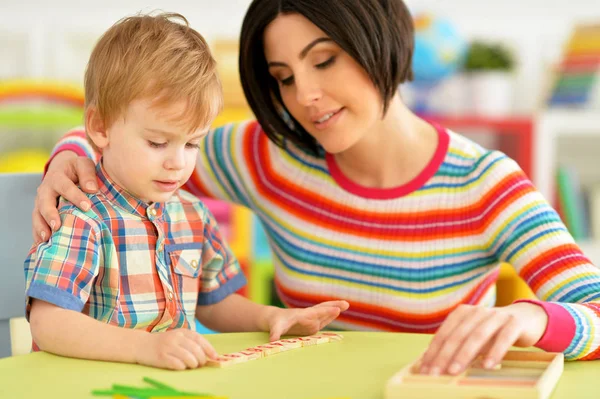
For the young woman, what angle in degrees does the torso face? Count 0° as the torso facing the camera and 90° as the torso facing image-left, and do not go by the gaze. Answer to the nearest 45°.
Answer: approximately 0°

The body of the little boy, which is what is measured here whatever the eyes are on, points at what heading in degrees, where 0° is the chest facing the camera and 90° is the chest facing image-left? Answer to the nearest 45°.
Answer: approximately 315°

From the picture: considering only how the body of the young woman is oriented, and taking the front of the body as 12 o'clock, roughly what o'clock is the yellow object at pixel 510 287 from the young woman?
The yellow object is roughly at 7 o'clock from the young woman.

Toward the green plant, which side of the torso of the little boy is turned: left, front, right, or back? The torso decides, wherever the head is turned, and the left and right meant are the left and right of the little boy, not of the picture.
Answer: left

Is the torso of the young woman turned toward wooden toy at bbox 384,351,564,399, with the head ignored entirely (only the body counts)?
yes

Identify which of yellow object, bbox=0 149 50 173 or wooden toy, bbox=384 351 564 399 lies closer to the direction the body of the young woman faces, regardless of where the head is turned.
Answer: the wooden toy

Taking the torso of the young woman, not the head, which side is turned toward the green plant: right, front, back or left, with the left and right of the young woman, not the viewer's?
back
